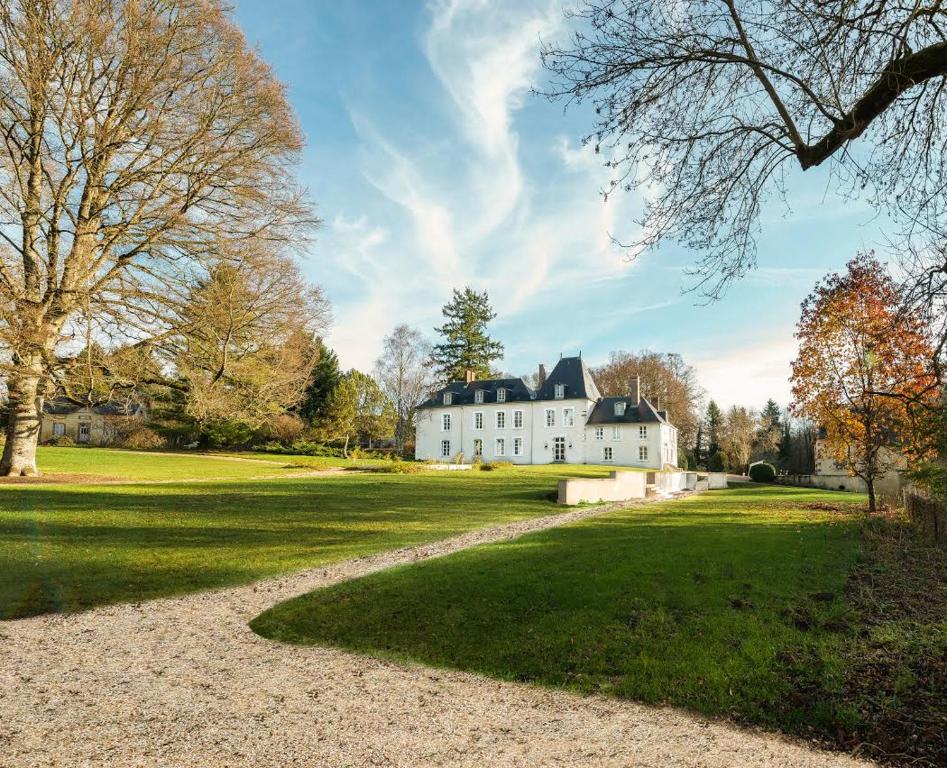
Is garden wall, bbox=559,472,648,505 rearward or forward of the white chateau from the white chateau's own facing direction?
forward

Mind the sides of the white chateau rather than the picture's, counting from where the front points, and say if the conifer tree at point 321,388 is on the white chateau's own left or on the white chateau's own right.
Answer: on the white chateau's own right

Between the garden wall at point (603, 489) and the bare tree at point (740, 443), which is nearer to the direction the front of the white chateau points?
the garden wall

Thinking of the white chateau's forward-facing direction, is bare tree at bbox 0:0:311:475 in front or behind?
in front

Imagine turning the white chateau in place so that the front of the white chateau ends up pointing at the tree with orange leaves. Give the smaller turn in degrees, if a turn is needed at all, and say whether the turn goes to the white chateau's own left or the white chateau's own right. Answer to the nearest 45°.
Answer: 0° — it already faces it

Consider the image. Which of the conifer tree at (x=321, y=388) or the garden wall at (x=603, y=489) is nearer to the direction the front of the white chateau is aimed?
the garden wall

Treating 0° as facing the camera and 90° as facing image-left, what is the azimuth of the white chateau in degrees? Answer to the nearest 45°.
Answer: approximately 0°

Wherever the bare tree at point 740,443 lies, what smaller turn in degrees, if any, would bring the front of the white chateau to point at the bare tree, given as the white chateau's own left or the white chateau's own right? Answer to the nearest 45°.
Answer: approximately 90° to the white chateau's own left

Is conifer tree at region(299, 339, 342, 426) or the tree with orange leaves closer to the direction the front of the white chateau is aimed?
the tree with orange leaves
